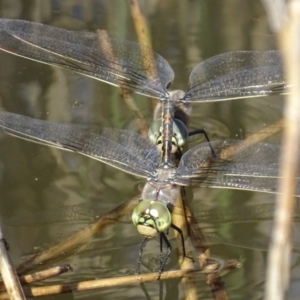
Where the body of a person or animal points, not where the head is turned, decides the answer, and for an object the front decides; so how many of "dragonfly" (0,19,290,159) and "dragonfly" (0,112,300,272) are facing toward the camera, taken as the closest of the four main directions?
2

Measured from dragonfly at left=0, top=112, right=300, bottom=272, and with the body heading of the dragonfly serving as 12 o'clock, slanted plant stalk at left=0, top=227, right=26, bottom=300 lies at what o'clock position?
The slanted plant stalk is roughly at 1 o'clock from the dragonfly.

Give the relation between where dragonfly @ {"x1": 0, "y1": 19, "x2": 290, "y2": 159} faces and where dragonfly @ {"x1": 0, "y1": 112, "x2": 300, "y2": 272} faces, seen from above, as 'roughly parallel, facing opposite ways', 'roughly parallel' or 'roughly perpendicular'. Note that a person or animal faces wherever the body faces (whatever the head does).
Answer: roughly parallel

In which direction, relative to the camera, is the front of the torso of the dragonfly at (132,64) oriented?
toward the camera
